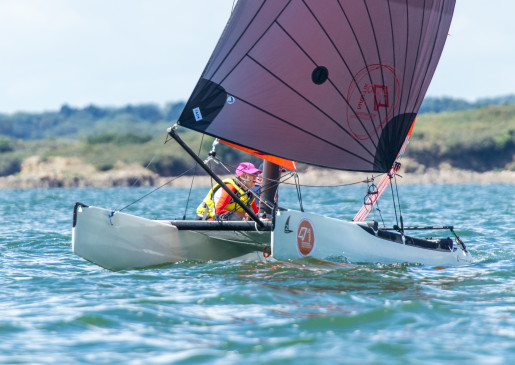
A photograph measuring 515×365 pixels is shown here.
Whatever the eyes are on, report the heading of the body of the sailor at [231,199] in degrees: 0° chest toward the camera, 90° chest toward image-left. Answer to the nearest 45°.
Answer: approximately 270°
